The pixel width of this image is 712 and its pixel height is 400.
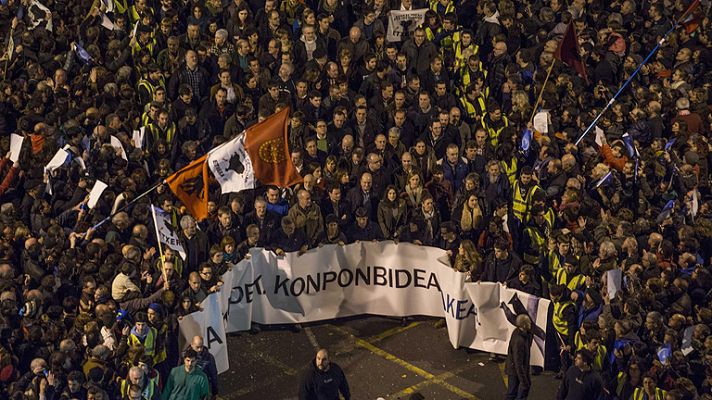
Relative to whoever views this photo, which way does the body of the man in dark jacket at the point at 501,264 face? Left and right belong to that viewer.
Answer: facing the viewer and to the left of the viewer

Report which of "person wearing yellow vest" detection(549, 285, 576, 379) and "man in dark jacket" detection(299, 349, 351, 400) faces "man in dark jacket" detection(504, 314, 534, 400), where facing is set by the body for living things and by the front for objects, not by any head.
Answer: the person wearing yellow vest

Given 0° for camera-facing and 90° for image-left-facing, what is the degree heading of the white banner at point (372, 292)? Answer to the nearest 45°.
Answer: approximately 0°

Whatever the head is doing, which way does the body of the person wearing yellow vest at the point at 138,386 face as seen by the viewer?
toward the camera

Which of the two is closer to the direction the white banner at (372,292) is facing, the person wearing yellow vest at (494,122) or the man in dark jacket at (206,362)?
the man in dark jacket
